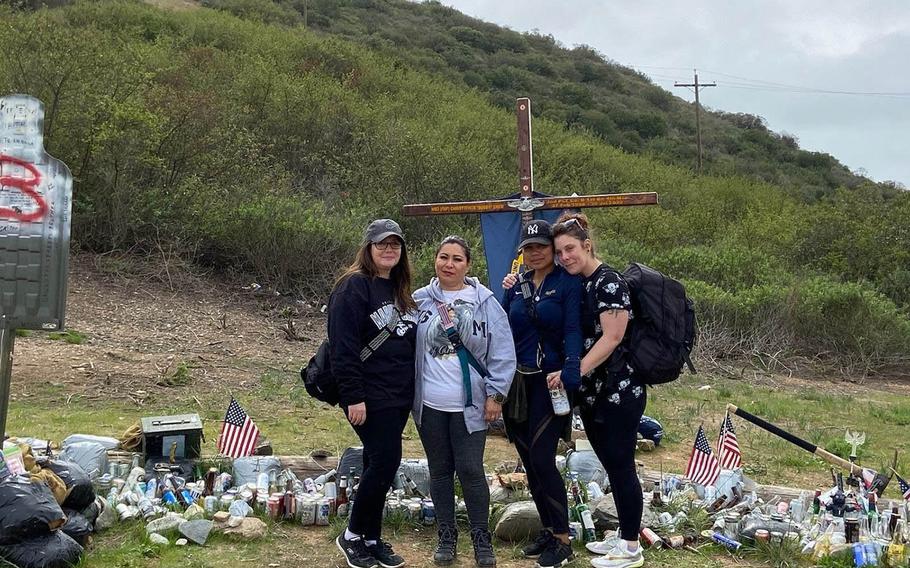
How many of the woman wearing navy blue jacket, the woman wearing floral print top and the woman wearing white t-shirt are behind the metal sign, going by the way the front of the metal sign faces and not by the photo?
0

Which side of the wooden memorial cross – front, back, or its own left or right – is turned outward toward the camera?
front

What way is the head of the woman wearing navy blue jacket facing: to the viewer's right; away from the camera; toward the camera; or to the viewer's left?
toward the camera

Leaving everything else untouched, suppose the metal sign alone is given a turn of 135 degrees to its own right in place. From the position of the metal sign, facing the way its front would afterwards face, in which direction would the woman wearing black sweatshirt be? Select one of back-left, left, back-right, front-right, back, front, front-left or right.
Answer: back

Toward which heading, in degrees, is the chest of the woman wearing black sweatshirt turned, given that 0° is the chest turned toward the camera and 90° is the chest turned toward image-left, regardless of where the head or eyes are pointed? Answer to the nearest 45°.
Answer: approximately 315°

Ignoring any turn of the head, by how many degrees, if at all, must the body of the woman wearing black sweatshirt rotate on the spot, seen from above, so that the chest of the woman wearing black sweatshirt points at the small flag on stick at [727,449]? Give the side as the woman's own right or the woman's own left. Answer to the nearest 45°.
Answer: approximately 90° to the woman's own left

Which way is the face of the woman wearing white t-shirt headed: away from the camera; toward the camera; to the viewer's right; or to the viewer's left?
toward the camera

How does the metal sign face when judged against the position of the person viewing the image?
facing the viewer

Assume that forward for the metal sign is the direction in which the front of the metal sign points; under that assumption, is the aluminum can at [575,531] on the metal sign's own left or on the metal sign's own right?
on the metal sign's own left

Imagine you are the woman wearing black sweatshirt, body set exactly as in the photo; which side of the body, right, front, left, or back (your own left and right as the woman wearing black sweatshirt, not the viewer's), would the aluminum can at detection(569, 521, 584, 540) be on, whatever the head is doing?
left

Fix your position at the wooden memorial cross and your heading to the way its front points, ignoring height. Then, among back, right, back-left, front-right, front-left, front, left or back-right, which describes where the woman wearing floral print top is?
front

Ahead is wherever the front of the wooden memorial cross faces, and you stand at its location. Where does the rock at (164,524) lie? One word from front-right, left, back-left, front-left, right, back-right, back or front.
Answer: front-right

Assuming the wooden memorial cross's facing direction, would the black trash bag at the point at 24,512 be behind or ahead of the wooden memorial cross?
ahead

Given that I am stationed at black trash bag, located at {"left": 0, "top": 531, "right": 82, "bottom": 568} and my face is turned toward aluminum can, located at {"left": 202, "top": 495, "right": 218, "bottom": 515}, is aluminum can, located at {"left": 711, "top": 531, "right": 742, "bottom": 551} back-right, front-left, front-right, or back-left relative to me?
front-right

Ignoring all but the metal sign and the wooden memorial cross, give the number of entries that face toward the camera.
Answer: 2

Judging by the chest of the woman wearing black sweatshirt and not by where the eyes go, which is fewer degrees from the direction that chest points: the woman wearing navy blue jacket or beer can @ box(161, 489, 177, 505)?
the woman wearing navy blue jacket

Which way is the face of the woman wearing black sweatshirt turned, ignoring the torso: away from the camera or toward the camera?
toward the camera
